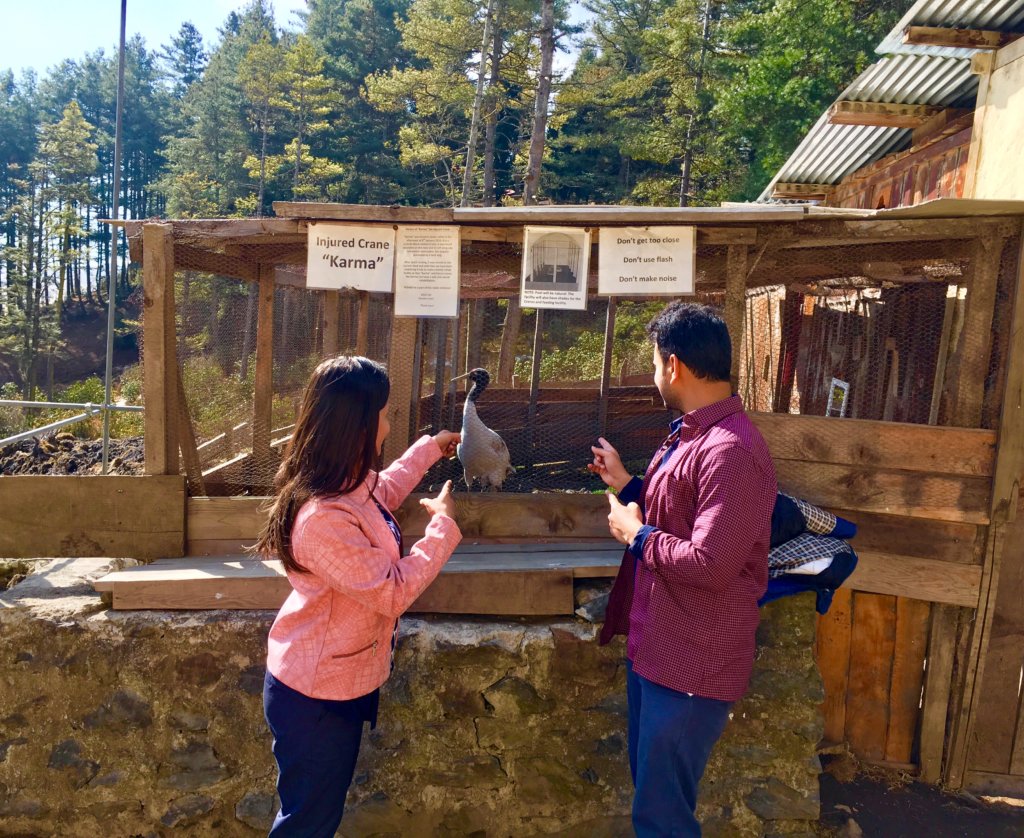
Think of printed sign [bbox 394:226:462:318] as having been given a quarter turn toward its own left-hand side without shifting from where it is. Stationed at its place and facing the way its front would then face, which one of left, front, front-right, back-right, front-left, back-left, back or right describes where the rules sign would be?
front

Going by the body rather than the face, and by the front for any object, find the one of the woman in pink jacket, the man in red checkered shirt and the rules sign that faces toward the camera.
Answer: the rules sign

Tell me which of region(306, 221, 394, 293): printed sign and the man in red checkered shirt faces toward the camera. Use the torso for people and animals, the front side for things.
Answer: the printed sign

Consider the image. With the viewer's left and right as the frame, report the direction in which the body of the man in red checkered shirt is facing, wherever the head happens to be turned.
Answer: facing to the left of the viewer

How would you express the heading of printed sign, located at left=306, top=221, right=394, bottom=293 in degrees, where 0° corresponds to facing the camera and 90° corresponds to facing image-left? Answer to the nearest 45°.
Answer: approximately 0°

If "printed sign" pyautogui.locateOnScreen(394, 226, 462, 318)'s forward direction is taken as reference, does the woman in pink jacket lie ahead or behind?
ahead

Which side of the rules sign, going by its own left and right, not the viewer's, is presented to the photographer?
front

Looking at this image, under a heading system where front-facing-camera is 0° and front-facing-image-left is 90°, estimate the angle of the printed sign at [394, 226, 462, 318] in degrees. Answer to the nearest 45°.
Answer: approximately 0°

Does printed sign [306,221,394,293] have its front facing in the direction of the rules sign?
no

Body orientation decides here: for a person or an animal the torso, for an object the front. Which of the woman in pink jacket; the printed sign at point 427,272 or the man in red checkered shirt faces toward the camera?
the printed sign

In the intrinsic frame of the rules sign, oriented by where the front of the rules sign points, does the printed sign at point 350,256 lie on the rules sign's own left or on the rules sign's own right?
on the rules sign's own right

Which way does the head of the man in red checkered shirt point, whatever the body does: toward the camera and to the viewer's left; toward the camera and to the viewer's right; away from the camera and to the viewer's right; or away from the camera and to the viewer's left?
away from the camera and to the viewer's left

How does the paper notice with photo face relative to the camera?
toward the camera

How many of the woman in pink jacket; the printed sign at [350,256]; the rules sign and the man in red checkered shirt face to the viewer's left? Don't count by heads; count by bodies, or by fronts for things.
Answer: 1
